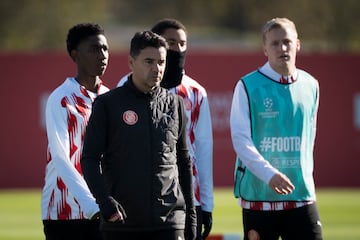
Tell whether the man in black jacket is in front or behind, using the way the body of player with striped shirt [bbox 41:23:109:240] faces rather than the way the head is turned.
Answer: in front

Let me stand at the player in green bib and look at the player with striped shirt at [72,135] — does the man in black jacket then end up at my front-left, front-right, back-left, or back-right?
front-left

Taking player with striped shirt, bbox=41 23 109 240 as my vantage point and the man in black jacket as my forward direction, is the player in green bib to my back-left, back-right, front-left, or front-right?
front-left

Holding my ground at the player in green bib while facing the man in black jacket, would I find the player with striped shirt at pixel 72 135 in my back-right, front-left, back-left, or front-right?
front-right

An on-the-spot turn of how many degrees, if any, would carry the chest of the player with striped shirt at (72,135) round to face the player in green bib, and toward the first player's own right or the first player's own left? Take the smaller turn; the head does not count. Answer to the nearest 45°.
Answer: approximately 45° to the first player's own left

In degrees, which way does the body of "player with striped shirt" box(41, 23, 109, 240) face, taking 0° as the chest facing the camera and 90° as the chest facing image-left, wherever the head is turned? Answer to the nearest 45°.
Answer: approximately 315°
